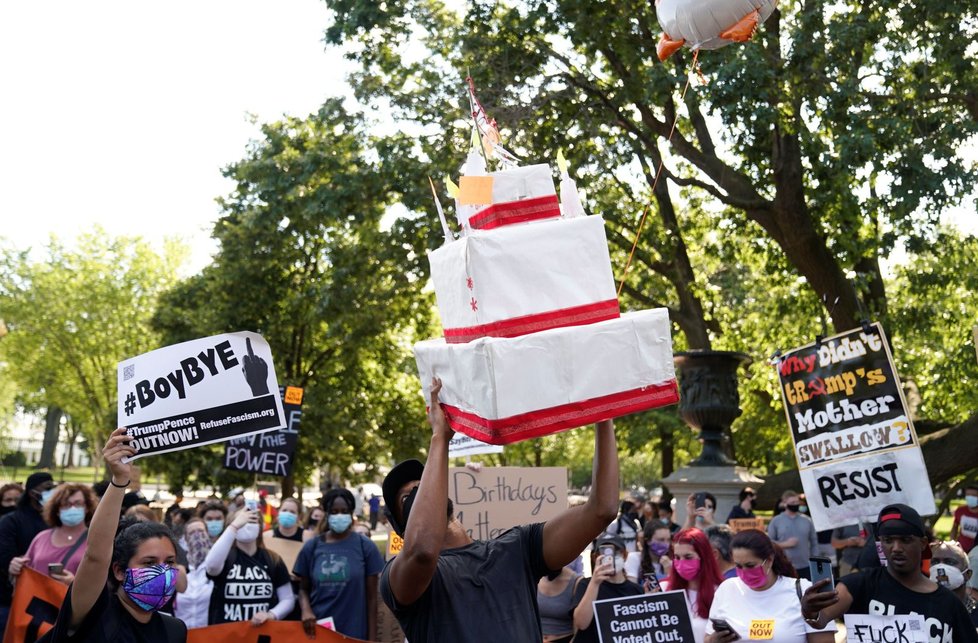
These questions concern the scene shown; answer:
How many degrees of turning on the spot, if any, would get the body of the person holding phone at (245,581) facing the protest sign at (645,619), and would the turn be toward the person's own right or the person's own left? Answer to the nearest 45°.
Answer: approximately 45° to the person's own left

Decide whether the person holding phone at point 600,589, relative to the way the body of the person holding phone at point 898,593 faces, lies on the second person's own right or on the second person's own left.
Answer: on the second person's own right

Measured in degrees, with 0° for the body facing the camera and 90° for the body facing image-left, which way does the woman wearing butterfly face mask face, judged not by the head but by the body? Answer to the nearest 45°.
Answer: approximately 315°

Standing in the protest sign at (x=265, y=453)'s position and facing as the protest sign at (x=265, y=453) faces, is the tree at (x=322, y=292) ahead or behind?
behind

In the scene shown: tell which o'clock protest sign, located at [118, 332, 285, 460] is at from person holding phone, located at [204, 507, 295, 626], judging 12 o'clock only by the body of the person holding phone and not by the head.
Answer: The protest sign is roughly at 12 o'clock from the person holding phone.

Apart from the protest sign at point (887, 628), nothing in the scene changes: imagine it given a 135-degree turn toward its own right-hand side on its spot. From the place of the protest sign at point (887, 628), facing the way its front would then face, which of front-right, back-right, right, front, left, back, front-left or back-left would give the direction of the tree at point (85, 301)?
front
